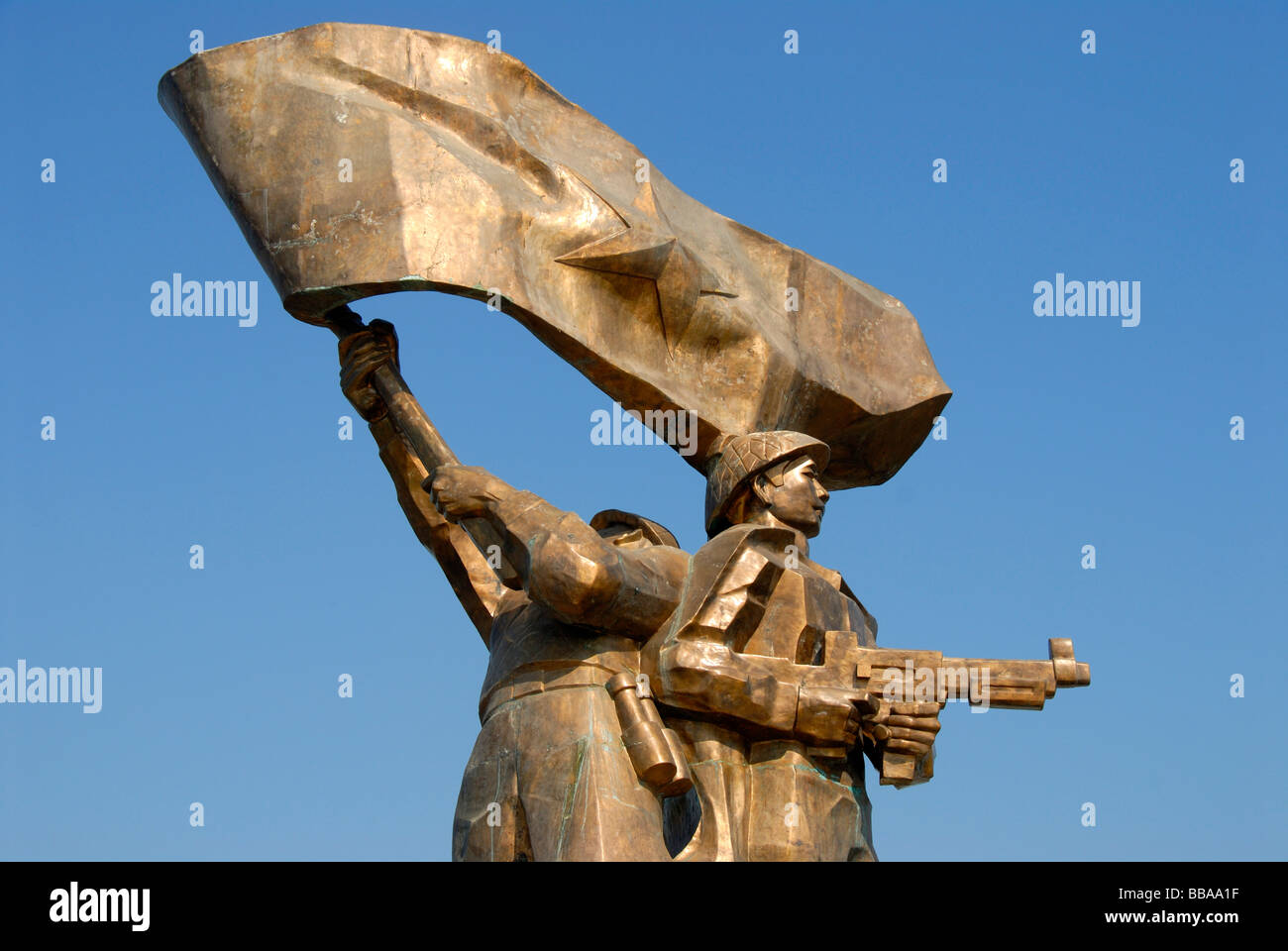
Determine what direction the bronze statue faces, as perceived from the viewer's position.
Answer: facing to the right of the viewer
